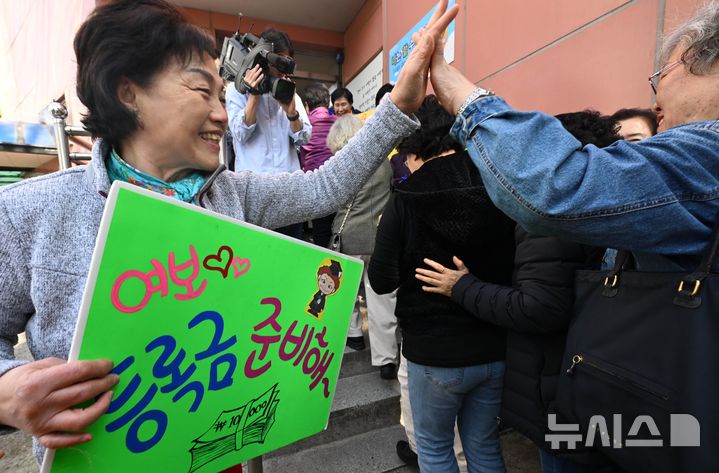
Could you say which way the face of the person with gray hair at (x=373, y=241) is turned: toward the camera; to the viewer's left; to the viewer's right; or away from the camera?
away from the camera

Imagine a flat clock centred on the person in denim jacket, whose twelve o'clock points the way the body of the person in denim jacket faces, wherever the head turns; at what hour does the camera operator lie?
The camera operator is roughly at 1 o'clock from the person in denim jacket.

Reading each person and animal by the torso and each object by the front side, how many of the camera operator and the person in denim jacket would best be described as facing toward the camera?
1

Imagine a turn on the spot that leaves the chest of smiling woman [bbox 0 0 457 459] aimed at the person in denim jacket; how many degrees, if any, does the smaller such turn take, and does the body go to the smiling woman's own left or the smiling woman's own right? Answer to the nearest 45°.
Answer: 0° — they already face them

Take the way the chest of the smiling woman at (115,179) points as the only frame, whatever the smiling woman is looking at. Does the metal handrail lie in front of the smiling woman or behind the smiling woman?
behind

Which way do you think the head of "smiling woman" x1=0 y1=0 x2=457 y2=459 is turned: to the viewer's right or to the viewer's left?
to the viewer's right

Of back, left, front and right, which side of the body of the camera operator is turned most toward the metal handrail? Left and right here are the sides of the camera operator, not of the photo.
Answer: right

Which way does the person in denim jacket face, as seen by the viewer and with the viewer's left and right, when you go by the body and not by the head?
facing to the left of the viewer

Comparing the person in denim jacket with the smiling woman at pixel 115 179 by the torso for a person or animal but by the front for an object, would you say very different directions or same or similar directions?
very different directions

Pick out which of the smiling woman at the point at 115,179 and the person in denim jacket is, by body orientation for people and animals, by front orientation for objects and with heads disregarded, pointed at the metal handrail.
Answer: the person in denim jacket

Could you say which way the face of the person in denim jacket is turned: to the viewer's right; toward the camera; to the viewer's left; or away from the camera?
to the viewer's left

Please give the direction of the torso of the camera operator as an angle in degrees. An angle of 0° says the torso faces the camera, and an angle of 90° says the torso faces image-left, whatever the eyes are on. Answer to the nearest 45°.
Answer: approximately 0°

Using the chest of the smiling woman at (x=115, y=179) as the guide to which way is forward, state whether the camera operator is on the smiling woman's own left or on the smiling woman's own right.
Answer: on the smiling woman's own left

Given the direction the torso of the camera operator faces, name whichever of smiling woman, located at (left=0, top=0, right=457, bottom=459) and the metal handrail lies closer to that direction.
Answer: the smiling woman

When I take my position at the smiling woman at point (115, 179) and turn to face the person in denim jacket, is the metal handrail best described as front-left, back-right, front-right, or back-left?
back-left
